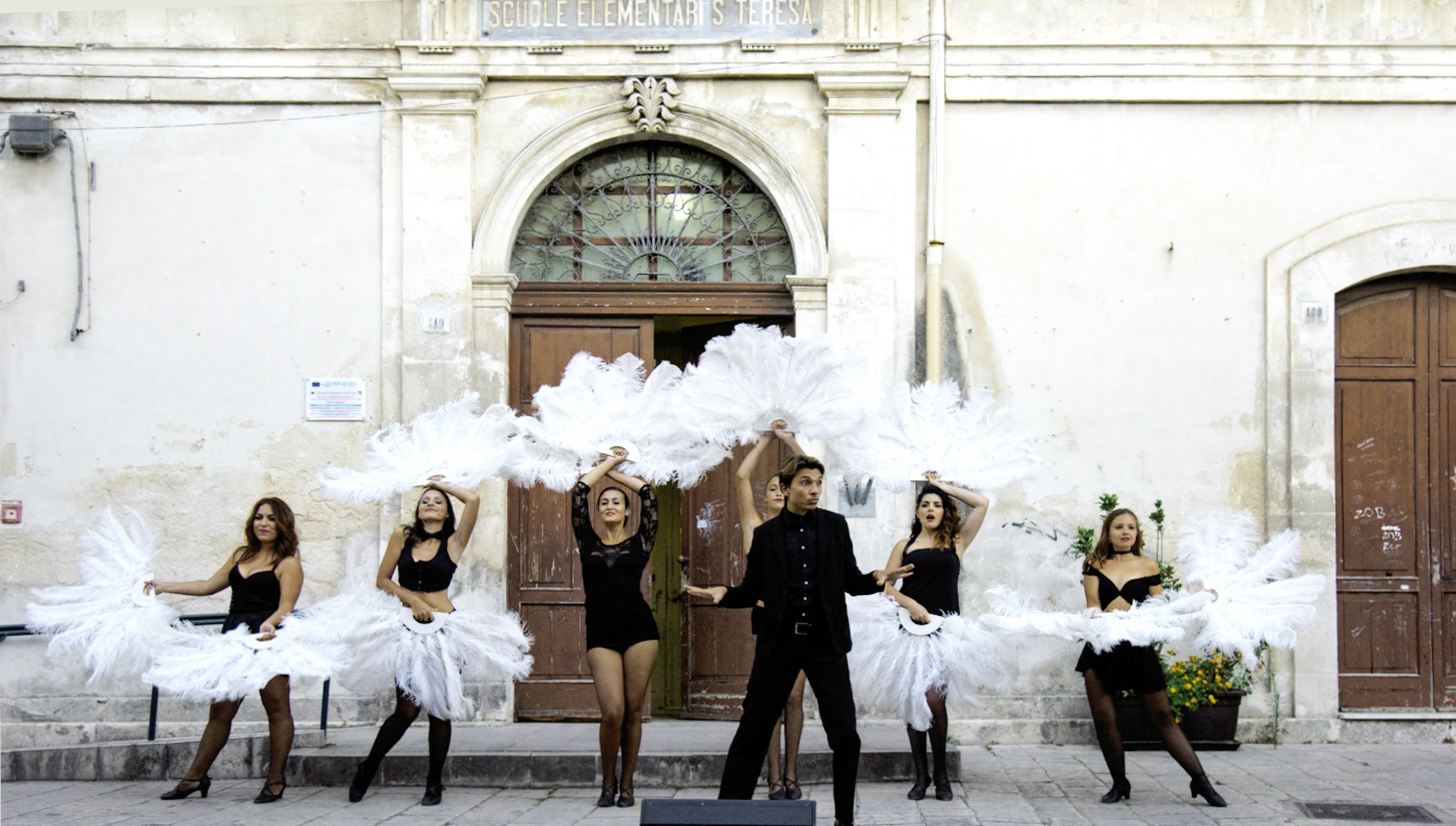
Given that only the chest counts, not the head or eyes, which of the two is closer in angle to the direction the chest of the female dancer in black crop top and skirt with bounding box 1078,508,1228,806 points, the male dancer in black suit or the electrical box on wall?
the male dancer in black suit

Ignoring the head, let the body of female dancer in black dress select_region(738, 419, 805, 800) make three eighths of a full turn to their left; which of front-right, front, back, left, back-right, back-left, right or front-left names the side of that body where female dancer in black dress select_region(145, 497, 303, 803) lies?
back-left

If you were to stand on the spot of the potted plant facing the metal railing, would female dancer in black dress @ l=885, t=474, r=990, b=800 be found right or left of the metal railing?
left

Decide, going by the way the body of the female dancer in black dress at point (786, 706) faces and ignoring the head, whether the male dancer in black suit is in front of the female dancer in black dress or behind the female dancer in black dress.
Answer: in front

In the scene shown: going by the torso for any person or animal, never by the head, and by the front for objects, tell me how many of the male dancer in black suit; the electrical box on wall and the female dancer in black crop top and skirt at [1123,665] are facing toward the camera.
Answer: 3

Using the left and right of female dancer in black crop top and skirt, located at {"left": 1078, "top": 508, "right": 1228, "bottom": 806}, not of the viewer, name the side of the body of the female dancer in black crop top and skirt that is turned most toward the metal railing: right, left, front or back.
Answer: right

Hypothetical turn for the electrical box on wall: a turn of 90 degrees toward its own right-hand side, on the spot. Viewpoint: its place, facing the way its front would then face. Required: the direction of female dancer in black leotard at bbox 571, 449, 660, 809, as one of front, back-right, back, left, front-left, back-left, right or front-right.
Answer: back-left

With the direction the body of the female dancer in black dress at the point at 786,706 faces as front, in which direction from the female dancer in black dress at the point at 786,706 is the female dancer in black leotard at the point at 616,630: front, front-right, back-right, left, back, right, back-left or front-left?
right

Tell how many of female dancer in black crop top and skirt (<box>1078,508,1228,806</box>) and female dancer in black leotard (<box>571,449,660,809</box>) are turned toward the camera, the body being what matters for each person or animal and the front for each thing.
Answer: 2
